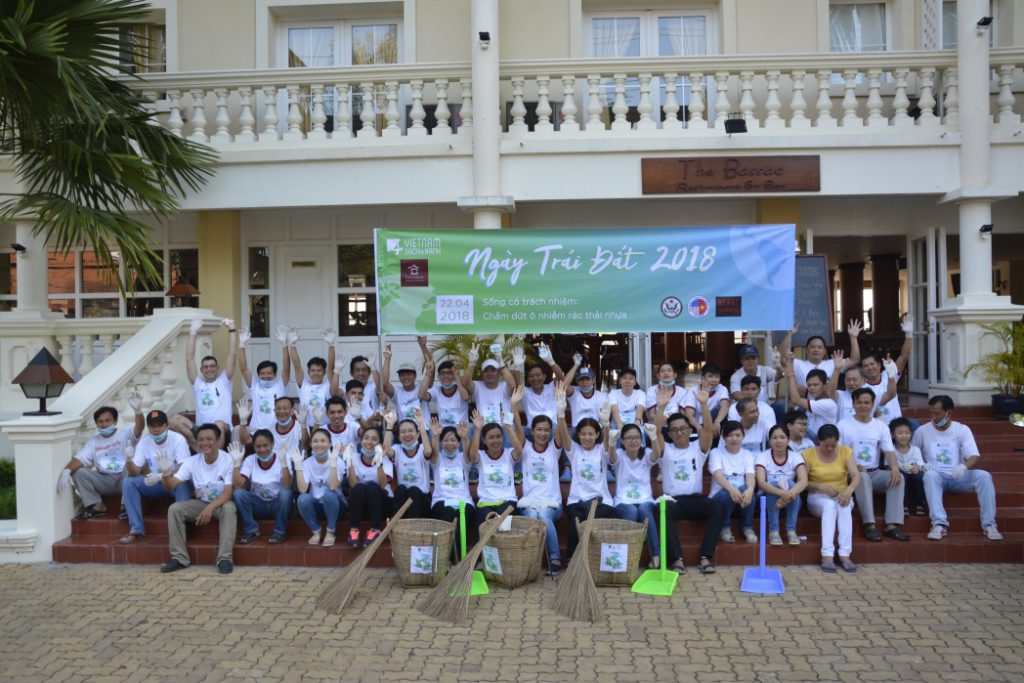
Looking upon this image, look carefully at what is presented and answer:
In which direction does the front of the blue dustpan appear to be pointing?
toward the camera

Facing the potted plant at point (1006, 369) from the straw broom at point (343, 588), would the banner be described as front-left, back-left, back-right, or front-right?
front-left

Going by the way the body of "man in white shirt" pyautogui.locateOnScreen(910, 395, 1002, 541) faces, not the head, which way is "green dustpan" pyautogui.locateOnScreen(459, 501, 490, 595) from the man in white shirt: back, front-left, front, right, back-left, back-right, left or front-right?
front-right

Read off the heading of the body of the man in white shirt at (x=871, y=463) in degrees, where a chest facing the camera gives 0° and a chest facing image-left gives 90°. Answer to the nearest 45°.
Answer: approximately 0°

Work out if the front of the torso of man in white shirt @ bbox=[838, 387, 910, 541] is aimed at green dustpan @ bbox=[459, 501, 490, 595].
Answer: no

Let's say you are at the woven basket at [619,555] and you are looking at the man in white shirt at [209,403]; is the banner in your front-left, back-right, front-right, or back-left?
front-right

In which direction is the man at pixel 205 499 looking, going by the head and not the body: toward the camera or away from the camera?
toward the camera

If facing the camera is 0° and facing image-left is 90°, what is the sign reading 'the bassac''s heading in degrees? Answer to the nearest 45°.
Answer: approximately 0°

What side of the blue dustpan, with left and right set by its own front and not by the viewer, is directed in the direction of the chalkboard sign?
back

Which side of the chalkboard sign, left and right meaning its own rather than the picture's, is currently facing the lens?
front

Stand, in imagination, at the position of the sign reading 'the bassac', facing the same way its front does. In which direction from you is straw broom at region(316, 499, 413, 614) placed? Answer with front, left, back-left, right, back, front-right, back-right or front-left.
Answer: front-right

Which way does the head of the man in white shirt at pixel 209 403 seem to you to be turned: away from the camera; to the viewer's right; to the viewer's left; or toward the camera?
toward the camera

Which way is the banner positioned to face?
toward the camera

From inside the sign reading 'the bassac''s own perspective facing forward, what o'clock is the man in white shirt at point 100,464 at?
The man in white shirt is roughly at 2 o'clock from the sign reading 'the bassac'.

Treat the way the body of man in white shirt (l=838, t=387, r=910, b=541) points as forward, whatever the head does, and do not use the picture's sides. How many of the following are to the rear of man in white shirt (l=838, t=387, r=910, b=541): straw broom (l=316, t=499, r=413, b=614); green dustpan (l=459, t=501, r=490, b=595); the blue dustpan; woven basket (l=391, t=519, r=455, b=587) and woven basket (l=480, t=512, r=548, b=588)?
0

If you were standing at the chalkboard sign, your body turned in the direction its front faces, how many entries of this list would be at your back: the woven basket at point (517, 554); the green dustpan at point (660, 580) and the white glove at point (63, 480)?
0

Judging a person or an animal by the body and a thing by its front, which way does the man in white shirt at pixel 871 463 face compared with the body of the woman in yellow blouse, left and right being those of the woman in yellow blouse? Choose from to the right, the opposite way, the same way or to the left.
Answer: the same way
